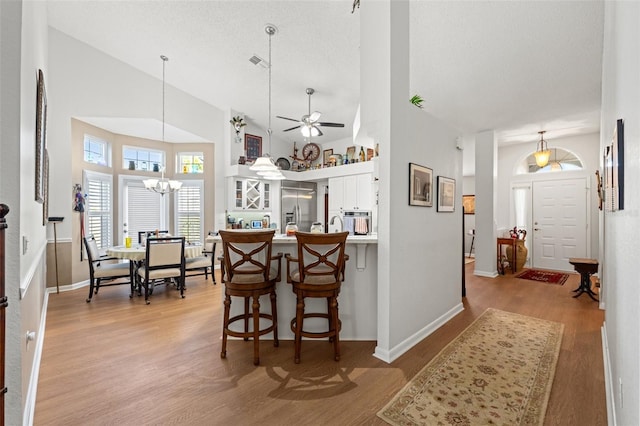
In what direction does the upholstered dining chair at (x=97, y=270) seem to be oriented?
to the viewer's right

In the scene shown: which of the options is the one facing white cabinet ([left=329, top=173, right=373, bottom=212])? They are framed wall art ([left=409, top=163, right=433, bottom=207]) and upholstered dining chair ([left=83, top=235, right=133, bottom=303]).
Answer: the upholstered dining chair

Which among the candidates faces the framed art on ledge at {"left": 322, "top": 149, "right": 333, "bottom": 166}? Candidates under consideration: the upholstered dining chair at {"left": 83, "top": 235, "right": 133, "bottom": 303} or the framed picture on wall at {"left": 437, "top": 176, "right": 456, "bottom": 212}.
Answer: the upholstered dining chair

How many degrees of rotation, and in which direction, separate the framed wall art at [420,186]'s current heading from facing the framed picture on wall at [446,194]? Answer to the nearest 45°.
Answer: approximately 90° to its left

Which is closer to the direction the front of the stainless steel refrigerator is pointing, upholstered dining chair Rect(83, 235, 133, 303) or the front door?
the upholstered dining chair

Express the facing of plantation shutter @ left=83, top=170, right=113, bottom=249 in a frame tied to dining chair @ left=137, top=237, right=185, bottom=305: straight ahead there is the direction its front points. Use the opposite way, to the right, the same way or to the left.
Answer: the opposite way

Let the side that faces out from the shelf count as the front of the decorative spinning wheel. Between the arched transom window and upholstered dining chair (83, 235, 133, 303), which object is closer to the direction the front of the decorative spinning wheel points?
the upholstered dining chair

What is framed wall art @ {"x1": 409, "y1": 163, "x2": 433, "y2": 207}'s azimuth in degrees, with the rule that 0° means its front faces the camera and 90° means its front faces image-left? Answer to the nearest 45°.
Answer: approximately 315°

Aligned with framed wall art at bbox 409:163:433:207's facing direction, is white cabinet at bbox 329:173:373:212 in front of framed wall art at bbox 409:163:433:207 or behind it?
behind

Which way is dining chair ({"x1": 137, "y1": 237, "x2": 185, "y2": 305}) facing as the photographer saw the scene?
facing away from the viewer and to the left of the viewer

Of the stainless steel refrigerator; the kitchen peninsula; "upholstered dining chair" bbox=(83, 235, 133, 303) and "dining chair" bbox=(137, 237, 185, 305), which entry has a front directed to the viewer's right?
the upholstered dining chair

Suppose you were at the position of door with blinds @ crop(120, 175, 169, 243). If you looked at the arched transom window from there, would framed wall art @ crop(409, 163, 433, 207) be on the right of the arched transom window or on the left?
right

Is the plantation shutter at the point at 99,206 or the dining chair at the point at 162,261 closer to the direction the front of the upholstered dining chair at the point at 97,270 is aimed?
the dining chair

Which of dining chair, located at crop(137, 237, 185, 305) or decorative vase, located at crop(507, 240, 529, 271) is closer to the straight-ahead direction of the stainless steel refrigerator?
the dining chair

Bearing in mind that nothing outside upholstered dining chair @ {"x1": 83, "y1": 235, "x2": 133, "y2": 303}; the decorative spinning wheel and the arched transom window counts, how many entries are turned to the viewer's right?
1
